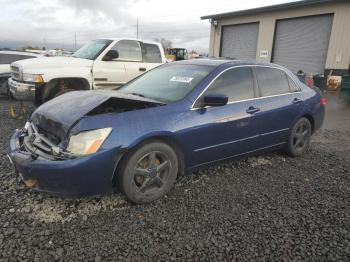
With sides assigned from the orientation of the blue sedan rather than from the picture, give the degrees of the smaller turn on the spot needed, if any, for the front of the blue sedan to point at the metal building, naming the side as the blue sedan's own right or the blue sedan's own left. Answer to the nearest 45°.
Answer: approximately 180°

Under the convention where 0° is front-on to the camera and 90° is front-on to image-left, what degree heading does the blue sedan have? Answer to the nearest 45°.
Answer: approximately 45°

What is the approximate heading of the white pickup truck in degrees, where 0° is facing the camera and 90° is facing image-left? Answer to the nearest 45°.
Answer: approximately 45°

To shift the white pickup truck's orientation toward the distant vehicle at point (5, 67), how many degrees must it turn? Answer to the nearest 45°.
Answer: approximately 90° to its right

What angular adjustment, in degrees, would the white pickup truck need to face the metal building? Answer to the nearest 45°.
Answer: approximately 180°

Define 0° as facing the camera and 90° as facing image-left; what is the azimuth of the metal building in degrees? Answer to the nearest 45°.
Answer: approximately 45°
